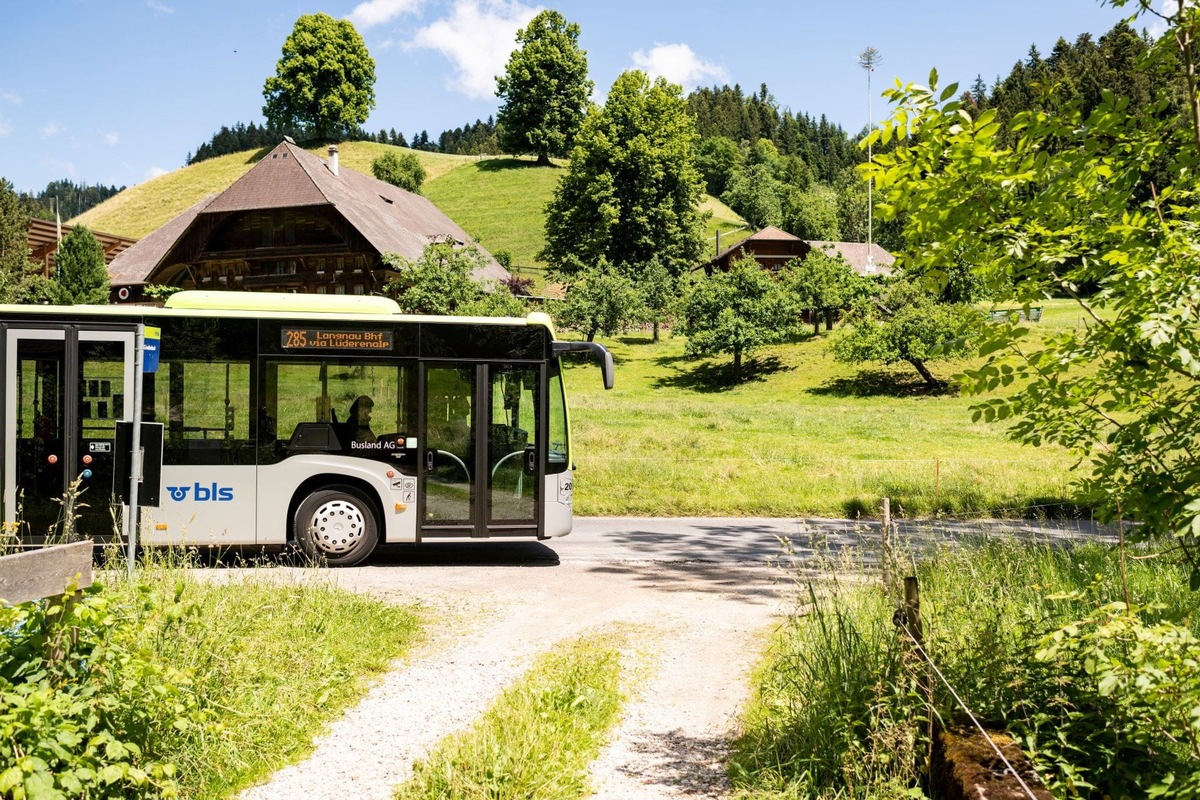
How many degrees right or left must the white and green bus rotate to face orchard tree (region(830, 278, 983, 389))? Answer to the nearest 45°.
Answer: approximately 45° to its left

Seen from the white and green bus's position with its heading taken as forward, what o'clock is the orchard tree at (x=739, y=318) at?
The orchard tree is roughly at 10 o'clock from the white and green bus.

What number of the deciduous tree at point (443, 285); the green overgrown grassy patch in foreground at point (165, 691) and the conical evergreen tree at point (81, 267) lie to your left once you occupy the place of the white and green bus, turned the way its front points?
2

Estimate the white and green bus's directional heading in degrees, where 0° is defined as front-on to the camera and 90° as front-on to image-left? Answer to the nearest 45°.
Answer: approximately 270°

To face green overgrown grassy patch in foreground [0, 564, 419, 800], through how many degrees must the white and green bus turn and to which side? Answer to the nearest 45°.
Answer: approximately 90° to its right

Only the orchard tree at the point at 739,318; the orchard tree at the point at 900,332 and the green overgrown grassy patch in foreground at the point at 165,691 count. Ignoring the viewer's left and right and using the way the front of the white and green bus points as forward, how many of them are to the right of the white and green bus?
1

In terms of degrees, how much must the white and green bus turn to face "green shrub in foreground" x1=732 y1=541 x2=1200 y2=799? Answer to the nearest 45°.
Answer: approximately 90° to its right

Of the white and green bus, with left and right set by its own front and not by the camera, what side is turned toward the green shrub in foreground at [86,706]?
right

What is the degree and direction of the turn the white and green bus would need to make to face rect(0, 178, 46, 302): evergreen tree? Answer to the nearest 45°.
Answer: approximately 90° to its left

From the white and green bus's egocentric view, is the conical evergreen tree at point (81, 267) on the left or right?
on its left
